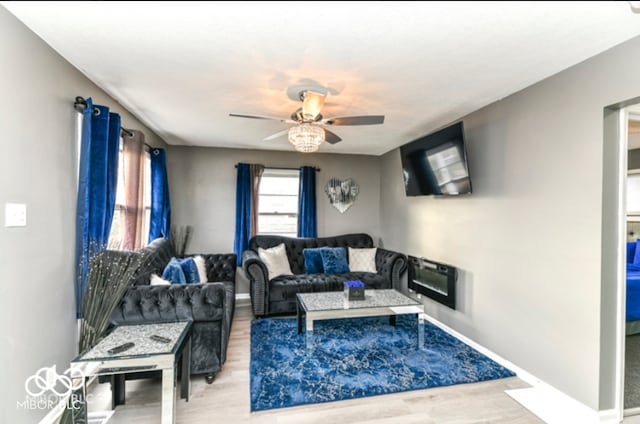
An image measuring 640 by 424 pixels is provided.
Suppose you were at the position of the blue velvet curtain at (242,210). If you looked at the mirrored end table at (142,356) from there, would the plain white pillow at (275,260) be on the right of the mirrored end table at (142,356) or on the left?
left

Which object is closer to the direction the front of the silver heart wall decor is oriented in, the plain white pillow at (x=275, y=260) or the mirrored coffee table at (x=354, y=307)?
the mirrored coffee table

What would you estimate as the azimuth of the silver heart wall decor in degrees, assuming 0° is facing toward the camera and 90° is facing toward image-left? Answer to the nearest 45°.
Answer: approximately 0°

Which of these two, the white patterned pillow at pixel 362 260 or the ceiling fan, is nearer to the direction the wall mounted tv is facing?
the ceiling fan

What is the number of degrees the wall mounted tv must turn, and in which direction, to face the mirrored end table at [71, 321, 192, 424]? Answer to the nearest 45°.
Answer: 0° — it already faces it

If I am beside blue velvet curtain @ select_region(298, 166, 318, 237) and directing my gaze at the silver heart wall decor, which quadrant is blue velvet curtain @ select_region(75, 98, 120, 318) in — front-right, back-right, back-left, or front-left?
back-right

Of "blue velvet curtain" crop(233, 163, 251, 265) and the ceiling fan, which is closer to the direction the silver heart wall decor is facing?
the ceiling fan

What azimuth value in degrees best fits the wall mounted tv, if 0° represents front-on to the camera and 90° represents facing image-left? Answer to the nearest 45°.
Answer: approximately 45°
